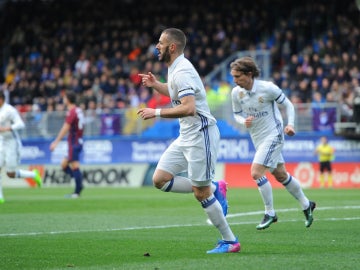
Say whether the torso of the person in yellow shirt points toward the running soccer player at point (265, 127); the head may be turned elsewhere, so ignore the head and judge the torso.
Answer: yes

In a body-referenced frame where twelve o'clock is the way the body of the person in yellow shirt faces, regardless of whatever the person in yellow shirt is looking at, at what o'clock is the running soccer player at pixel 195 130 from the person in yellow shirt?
The running soccer player is roughly at 12 o'clock from the person in yellow shirt.

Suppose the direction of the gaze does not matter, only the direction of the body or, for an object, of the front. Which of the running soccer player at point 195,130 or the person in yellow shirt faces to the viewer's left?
the running soccer player

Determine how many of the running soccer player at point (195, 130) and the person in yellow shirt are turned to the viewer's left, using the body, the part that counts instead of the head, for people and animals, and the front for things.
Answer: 1

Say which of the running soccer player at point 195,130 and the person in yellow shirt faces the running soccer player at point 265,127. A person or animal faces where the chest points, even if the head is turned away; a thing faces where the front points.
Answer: the person in yellow shirt

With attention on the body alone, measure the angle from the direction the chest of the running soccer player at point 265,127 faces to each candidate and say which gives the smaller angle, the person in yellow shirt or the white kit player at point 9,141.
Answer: the white kit player

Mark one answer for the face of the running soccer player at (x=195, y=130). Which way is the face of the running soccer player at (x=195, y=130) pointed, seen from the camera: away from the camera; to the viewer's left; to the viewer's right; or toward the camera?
to the viewer's left
